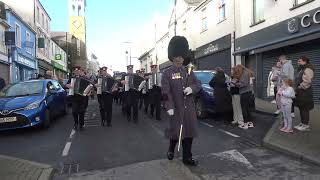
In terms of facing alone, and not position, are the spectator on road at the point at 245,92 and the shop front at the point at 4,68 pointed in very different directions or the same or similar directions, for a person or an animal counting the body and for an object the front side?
very different directions

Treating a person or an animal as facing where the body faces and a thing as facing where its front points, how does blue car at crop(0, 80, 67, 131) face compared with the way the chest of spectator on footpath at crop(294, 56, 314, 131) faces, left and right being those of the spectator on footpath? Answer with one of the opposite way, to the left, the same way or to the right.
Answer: to the left

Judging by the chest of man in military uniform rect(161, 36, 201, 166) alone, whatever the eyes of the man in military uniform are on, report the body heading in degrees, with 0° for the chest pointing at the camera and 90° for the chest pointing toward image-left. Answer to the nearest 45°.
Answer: approximately 0°

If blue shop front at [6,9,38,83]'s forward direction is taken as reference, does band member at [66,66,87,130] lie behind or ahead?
ahead

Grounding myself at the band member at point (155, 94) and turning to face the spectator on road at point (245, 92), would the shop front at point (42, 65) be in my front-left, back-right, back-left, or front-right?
back-left

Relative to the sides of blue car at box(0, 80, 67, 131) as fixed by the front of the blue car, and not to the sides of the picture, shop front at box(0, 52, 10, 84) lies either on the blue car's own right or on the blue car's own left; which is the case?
on the blue car's own right

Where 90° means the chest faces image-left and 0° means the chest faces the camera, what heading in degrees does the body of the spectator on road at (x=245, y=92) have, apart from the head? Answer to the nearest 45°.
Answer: approximately 90°

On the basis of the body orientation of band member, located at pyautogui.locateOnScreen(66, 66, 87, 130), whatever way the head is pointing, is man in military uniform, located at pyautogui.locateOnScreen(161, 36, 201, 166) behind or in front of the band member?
in front
